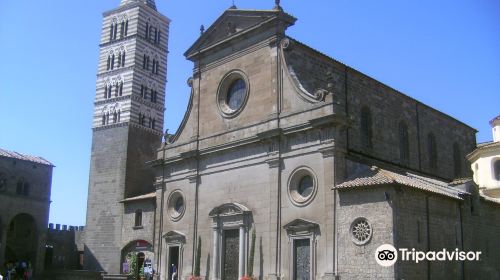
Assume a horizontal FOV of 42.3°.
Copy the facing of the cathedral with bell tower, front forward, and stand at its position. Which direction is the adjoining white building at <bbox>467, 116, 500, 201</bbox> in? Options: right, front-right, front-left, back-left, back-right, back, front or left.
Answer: back

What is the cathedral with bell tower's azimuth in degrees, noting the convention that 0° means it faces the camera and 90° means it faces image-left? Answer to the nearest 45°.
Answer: approximately 45°

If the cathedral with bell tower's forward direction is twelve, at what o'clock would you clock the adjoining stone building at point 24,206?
The adjoining stone building is roughly at 3 o'clock from the cathedral with bell tower.
